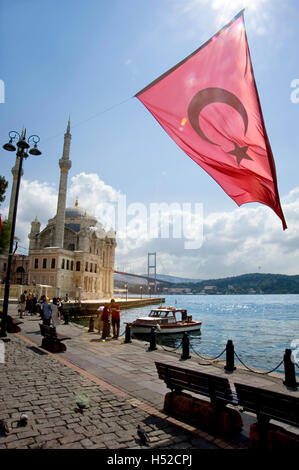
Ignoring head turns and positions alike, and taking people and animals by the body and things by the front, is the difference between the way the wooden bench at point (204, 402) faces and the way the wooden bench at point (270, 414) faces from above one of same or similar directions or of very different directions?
same or similar directions

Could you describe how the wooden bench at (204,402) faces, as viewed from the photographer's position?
facing away from the viewer and to the right of the viewer

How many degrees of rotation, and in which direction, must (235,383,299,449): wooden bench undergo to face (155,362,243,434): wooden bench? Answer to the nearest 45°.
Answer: approximately 90° to its left

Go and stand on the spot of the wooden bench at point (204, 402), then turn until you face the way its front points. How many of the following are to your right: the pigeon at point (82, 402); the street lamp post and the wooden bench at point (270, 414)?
1

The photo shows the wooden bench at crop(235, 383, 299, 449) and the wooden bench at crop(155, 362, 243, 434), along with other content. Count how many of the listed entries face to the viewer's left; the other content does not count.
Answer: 0

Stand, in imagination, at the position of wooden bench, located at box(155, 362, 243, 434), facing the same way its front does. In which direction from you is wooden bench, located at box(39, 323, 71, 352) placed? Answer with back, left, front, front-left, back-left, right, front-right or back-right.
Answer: left

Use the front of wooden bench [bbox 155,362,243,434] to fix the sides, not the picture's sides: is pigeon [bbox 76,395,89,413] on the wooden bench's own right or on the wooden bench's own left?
on the wooden bench's own left

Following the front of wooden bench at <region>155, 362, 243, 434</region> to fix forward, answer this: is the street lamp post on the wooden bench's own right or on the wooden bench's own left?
on the wooden bench's own left

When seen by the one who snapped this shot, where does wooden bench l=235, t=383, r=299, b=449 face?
facing away from the viewer and to the right of the viewer

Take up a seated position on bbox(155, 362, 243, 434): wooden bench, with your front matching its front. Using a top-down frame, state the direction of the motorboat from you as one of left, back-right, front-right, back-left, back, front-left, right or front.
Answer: front-left

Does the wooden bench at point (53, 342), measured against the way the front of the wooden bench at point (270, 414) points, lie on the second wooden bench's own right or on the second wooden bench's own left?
on the second wooden bench's own left

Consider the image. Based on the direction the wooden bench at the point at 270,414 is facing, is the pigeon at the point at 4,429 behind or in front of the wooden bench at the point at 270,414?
behind

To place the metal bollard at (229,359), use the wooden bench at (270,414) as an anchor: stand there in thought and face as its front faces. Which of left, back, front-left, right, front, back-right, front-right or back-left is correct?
front-left
